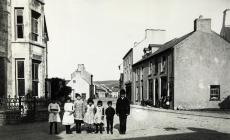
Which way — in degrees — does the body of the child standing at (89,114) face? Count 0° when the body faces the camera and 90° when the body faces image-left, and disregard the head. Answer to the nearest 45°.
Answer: approximately 0°

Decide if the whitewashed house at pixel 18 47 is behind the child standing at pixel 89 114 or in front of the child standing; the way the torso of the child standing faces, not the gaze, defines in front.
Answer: behind
